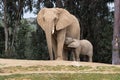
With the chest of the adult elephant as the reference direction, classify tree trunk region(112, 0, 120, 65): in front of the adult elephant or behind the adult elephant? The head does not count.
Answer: behind

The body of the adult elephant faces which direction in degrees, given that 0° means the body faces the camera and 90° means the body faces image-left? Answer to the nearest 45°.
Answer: approximately 45°
